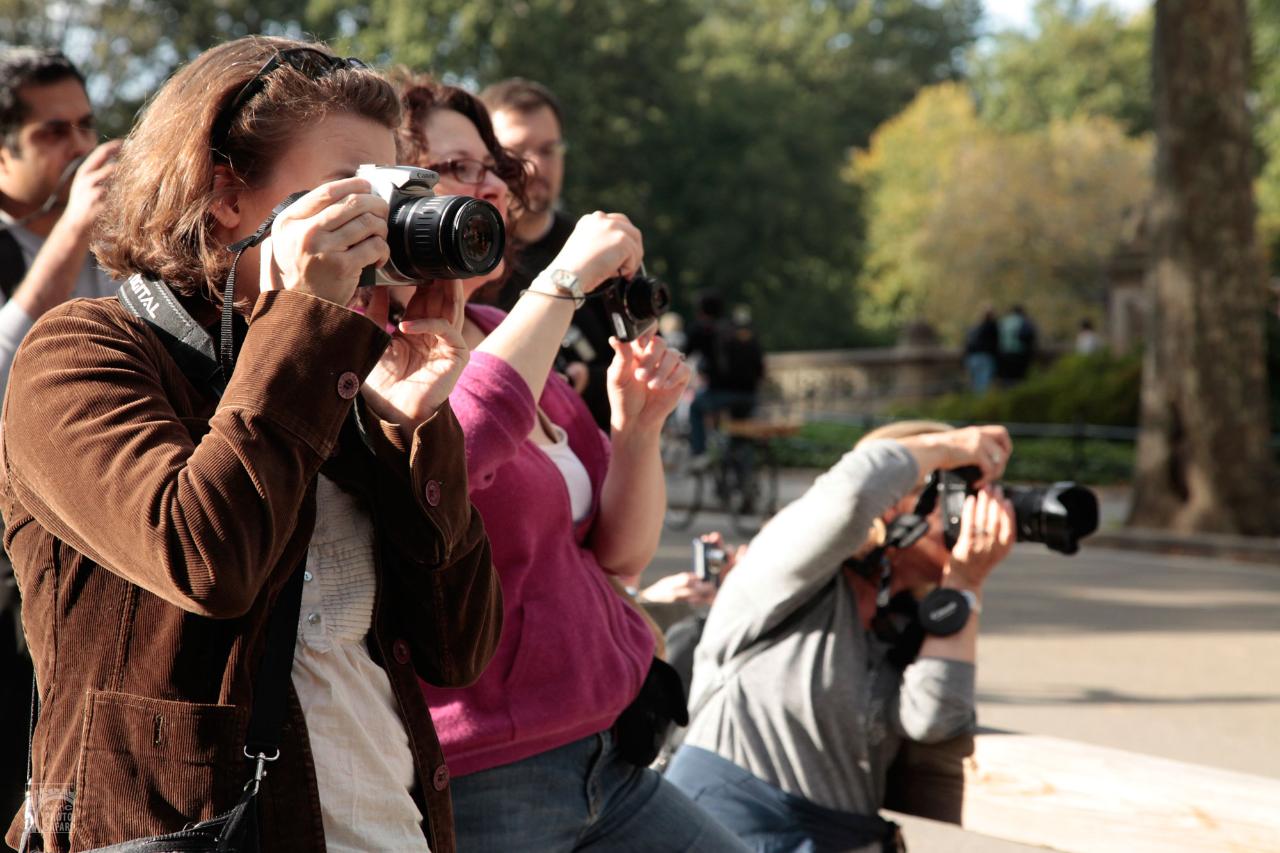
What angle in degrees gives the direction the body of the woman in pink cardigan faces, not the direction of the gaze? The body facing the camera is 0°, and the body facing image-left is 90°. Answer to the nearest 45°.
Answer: approximately 315°

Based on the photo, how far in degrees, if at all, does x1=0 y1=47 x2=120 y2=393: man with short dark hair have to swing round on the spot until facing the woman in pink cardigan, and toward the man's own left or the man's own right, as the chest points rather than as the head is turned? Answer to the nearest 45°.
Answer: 0° — they already face them

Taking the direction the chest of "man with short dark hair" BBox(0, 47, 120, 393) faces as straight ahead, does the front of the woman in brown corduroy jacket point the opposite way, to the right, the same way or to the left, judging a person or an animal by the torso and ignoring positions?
the same way

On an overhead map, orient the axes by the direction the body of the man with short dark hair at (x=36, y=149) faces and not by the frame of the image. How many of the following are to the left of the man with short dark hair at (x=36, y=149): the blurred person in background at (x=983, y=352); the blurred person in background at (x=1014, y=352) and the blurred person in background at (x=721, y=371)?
3

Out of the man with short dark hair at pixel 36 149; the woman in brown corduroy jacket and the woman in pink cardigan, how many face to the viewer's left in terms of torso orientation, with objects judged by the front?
0

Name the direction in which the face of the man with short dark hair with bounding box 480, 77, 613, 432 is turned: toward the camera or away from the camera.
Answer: toward the camera

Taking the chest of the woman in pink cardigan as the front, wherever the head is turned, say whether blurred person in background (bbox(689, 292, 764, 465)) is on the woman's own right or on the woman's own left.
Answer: on the woman's own left

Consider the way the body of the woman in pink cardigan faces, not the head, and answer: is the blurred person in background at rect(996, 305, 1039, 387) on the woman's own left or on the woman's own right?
on the woman's own left

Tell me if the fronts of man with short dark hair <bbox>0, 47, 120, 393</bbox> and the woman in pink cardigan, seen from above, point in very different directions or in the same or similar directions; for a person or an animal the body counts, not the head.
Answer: same or similar directions

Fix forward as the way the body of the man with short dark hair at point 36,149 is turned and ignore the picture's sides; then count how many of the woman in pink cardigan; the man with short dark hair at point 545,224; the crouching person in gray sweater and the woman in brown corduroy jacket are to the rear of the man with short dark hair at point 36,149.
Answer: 0

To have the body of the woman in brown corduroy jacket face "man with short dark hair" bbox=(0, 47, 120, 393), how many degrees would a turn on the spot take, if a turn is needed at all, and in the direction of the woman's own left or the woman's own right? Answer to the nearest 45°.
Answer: approximately 135° to the woman's own left

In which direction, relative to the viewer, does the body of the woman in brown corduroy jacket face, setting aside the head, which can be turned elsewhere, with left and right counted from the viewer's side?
facing the viewer and to the right of the viewer

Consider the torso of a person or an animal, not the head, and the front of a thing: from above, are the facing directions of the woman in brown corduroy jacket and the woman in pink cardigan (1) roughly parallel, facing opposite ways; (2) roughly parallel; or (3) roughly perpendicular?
roughly parallel

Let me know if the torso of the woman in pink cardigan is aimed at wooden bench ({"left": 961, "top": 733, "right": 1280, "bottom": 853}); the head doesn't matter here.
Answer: no

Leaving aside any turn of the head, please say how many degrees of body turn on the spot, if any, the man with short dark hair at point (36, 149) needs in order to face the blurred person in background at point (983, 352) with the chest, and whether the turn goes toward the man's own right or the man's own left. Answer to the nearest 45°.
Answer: approximately 90° to the man's own left

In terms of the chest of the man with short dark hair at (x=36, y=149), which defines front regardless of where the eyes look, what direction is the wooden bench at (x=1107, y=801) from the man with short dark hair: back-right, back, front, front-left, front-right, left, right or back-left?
front
